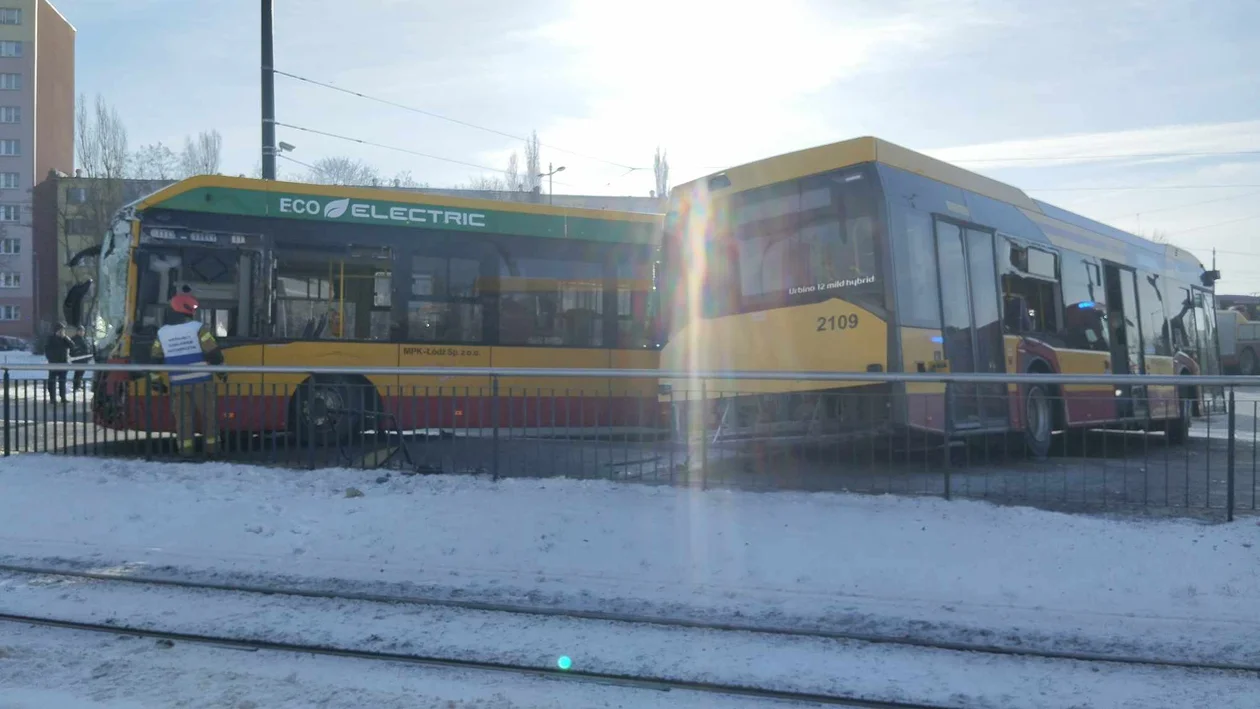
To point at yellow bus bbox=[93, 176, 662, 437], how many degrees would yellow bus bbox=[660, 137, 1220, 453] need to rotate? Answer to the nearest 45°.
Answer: approximately 135° to its left

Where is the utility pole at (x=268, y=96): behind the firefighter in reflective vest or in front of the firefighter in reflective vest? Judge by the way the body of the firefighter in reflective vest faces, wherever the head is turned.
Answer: in front

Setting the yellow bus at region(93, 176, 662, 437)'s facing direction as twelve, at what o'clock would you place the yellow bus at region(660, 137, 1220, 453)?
the yellow bus at region(660, 137, 1220, 453) is roughly at 7 o'clock from the yellow bus at region(93, 176, 662, 437).

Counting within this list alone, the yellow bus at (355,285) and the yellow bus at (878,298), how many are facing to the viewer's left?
1

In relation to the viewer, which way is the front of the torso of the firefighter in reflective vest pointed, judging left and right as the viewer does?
facing away from the viewer

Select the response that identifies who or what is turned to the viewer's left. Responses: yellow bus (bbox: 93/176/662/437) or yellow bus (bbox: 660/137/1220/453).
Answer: yellow bus (bbox: 93/176/662/437)

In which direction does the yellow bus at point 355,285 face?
to the viewer's left

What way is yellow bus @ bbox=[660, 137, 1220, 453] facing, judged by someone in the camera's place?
facing away from the viewer and to the right of the viewer

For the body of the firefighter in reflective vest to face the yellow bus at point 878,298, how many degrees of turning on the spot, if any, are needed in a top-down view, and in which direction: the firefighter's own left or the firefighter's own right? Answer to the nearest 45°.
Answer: approximately 90° to the firefighter's own right

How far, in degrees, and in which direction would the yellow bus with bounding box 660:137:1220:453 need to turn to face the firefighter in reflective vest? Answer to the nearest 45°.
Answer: approximately 135° to its left

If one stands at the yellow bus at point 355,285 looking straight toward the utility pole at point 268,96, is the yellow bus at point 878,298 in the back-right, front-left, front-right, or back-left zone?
back-right

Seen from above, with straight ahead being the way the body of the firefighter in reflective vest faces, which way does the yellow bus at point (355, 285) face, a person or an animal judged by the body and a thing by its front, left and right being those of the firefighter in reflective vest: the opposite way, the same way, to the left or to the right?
to the left

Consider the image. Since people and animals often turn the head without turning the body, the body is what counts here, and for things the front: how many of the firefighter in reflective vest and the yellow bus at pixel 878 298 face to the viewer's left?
0
